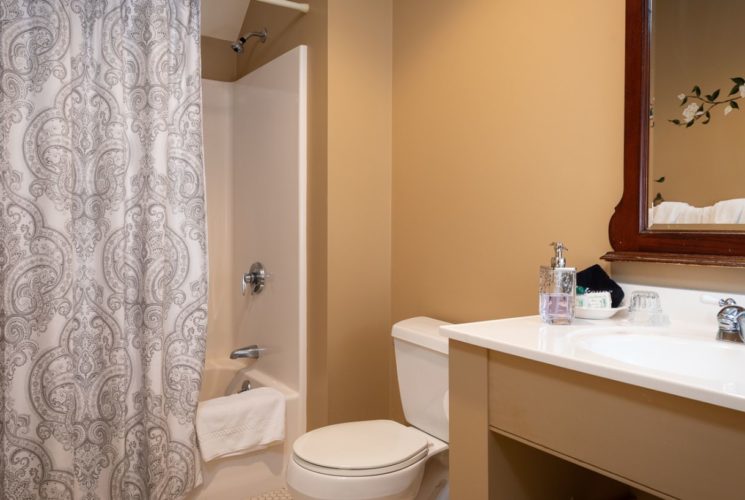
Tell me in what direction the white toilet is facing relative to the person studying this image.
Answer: facing the viewer and to the left of the viewer

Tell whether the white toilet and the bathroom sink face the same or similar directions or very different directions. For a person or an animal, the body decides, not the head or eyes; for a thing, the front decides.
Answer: same or similar directions

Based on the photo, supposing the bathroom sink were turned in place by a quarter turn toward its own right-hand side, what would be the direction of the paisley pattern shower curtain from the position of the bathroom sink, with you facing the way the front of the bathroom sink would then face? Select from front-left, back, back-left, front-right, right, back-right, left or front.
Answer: front-left

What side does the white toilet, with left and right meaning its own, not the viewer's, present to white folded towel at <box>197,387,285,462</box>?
right

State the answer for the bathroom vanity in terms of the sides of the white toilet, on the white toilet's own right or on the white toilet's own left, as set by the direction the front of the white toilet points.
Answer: on the white toilet's own left

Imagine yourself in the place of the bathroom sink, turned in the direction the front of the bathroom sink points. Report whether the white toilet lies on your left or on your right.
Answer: on your right

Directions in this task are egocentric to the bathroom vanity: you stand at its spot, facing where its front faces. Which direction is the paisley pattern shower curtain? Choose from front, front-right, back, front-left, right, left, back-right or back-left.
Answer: front-right

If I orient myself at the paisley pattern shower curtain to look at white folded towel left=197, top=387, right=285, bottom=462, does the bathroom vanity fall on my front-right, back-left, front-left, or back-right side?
front-right

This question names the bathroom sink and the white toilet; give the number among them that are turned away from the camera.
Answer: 0

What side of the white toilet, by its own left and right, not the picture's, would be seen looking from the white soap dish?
left
